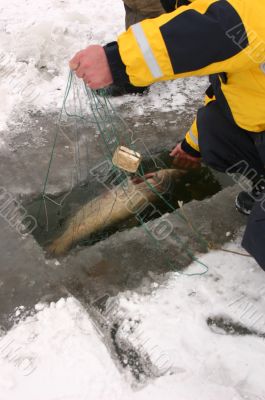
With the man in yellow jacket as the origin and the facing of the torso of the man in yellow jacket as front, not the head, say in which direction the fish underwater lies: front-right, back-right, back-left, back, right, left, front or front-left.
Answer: front-right

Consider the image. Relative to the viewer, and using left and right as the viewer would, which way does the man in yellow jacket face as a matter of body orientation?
facing to the left of the viewer
